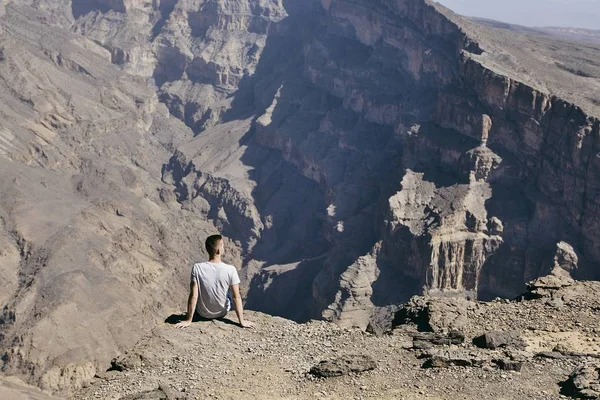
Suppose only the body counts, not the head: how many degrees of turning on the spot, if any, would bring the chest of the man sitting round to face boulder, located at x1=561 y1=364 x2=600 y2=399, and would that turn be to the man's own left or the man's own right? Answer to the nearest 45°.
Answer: approximately 90° to the man's own right

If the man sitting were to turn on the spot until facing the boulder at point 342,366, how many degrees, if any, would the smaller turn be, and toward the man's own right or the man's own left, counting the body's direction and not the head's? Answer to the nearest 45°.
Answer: approximately 90° to the man's own right

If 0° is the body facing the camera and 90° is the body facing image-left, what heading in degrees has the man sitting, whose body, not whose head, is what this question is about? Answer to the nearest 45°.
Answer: approximately 180°

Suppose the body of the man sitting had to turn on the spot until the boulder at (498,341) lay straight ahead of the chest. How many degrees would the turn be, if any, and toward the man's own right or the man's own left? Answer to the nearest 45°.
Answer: approximately 90° to the man's own right
